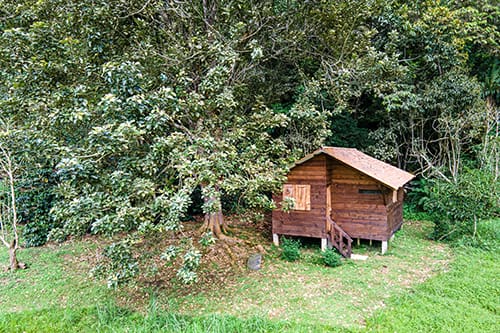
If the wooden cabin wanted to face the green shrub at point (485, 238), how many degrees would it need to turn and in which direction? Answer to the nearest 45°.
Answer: approximately 90° to its left

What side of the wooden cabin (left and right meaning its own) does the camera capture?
front

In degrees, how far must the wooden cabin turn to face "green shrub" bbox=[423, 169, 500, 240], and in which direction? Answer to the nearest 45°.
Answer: approximately 90° to its left

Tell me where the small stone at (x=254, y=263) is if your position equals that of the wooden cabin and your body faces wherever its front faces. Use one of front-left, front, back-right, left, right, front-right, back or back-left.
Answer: front-right

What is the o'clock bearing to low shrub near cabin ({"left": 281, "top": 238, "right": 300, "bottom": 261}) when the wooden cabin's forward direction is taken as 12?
The low shrub near cabin is roughly at 2 o'clock from the wooden cabin.

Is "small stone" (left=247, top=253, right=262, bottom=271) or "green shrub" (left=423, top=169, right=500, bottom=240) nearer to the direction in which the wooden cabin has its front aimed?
the small stone
